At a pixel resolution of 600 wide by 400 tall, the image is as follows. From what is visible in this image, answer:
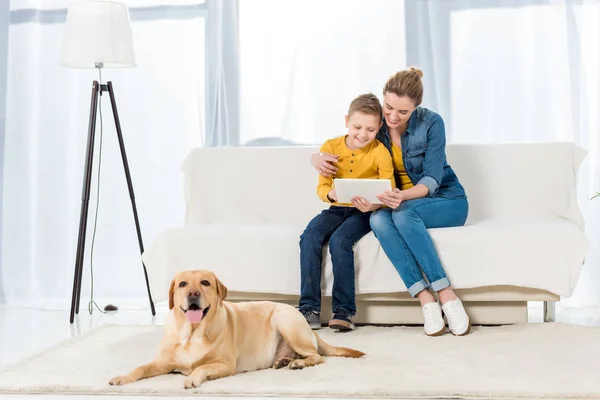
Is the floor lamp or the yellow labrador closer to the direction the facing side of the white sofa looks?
the yellow labrador

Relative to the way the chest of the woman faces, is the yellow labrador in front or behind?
in front

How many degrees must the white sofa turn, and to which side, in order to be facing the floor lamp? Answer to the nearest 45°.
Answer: approximately 90° to its right

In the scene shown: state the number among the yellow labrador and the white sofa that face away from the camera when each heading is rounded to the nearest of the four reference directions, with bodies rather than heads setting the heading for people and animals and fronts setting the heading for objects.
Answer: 0

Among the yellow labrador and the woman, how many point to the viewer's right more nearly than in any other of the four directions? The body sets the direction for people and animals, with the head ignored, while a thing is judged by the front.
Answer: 0

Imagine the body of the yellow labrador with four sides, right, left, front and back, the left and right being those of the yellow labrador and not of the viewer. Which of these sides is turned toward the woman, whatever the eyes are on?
back

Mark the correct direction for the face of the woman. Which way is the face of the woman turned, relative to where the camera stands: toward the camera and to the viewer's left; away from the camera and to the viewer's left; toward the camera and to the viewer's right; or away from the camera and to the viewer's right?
toward the camera and to the viewer's left

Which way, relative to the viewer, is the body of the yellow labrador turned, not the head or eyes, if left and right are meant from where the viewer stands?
facing the viewer and to the left of the viewer

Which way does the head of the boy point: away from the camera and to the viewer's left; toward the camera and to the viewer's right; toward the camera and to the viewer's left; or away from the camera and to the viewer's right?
toward the camera and to the viewer's right

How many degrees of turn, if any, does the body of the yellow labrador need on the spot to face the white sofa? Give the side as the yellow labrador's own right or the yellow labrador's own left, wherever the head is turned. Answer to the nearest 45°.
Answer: approximately 180°
